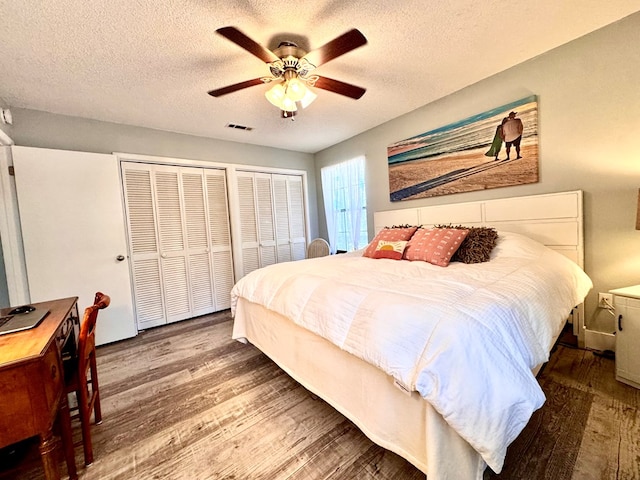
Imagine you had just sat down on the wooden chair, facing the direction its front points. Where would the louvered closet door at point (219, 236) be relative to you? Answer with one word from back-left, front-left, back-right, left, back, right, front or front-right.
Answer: back-right

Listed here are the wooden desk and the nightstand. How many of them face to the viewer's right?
1

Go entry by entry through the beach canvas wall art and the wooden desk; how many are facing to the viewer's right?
1

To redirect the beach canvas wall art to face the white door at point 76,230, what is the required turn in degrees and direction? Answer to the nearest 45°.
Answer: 0° — it already faces it

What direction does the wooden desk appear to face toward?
to the viewer's right

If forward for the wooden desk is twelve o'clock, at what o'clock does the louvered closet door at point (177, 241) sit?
The louvered closet door is roughly at 10 o'clock from the wooden desk.

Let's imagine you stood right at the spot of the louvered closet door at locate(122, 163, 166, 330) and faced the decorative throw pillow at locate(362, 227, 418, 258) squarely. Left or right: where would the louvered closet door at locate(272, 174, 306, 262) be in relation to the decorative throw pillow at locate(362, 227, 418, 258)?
left

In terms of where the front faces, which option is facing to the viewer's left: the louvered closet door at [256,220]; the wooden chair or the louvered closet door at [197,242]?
the wooden chair

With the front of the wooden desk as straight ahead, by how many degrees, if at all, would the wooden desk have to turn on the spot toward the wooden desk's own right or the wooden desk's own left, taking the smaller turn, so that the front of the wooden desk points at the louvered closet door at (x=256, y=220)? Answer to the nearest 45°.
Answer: approximately 45° to the wooden desk's own left

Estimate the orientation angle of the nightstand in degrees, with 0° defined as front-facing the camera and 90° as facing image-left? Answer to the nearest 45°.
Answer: approximately 45°
